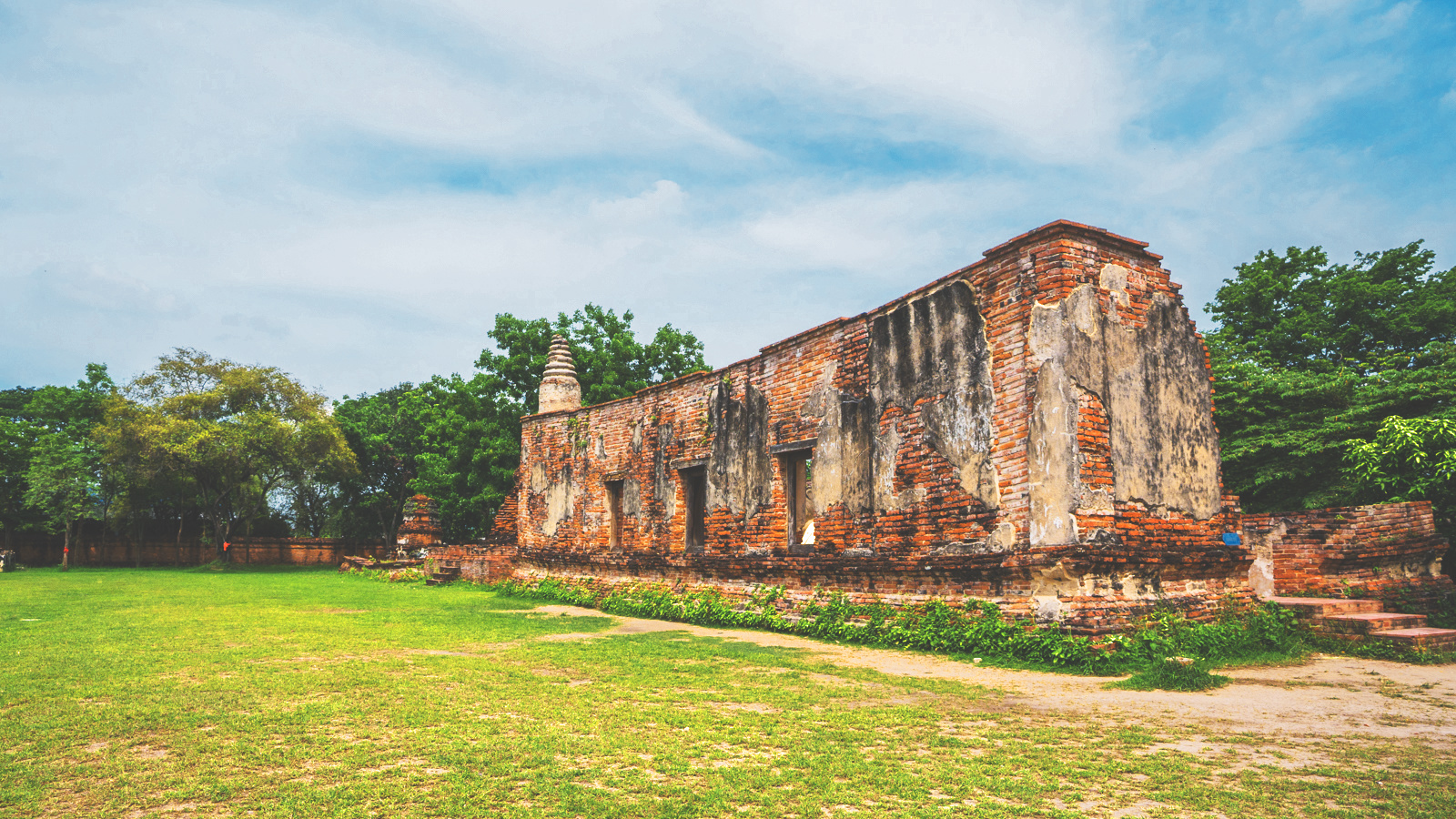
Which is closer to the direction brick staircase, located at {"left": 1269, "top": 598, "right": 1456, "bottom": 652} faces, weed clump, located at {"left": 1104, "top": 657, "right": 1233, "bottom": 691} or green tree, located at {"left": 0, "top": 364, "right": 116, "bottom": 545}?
the weed clump

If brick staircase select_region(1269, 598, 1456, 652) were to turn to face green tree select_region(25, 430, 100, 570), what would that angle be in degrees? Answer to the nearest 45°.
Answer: approximately 135° to its right

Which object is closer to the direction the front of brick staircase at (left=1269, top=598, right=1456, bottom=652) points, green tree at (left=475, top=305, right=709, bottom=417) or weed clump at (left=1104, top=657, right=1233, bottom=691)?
the weed clump

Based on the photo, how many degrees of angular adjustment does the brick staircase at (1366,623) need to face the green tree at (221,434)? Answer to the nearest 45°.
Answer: approximately 135° to its right
